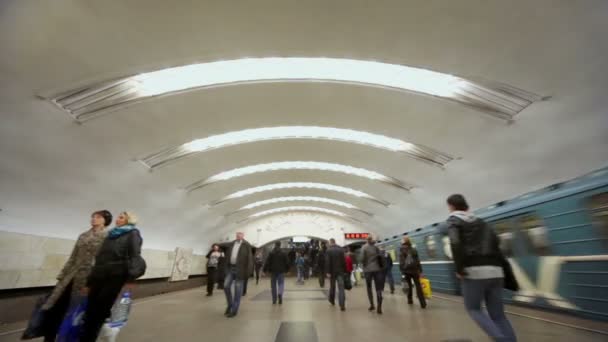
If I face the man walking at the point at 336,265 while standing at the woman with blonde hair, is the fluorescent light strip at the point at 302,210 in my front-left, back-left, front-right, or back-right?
front-left

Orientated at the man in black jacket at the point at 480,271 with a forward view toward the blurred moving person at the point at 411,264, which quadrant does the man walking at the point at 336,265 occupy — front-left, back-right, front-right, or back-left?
front-left

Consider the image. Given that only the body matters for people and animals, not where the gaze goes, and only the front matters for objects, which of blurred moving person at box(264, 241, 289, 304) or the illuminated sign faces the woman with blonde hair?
the illuminated sign

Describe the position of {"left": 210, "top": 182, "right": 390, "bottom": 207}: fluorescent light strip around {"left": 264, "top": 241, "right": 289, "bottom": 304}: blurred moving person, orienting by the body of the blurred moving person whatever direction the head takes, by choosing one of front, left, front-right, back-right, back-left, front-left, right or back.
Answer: front

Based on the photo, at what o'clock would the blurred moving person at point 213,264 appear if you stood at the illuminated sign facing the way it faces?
The blurred moving person is roughly at 1 o'clock from the illuminated sign.

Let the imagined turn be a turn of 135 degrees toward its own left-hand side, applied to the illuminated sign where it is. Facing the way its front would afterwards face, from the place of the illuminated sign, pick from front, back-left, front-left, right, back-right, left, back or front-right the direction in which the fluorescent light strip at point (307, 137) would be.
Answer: back-right

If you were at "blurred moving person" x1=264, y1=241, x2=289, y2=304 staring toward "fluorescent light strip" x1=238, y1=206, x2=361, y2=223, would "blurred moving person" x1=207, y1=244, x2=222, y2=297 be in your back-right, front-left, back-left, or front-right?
front-left

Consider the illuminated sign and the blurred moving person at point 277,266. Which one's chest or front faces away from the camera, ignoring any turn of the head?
the blurred moving person

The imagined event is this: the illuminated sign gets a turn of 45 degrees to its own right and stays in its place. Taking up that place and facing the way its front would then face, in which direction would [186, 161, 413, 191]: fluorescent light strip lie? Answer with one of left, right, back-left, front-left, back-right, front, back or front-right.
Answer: front-left

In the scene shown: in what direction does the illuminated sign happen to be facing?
toward the camera

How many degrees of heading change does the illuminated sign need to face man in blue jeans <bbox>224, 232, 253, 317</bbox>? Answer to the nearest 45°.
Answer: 0° — it already faces them

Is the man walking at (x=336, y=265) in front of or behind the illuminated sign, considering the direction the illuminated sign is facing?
in front

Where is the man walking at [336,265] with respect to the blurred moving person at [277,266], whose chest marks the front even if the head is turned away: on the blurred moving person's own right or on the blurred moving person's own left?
on the blurred moving person's own right
